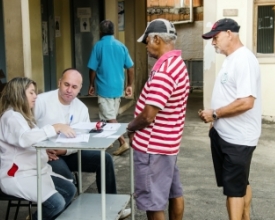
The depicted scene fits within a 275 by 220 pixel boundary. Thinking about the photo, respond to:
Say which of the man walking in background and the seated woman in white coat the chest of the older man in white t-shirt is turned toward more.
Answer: the seated woman in white coat

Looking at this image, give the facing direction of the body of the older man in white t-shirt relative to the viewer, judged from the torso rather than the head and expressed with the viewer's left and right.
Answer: facing to the left of the viewer

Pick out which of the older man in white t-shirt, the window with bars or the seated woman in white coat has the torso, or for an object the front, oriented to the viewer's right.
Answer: the seated woman in white coat

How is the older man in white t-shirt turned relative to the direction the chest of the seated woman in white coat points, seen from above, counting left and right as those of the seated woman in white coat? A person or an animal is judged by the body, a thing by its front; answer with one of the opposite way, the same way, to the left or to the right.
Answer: the opposite way

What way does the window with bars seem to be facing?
toward the camera

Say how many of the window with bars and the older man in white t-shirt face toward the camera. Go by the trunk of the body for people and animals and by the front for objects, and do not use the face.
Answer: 1

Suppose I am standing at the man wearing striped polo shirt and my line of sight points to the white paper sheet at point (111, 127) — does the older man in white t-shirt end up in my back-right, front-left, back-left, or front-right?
back-right

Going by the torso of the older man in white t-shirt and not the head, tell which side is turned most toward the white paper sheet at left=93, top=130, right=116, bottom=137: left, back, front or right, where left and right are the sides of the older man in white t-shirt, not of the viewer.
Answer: front

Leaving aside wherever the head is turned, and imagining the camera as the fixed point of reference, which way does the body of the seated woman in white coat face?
to the viewer's right

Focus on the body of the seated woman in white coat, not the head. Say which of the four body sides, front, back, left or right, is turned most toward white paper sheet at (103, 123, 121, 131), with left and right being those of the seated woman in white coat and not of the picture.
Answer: front

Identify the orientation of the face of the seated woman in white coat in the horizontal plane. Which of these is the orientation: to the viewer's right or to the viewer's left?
to the viewer's right

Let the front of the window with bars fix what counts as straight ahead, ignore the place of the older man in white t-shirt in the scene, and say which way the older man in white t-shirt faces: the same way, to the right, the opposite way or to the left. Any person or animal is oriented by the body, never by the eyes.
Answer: to the right

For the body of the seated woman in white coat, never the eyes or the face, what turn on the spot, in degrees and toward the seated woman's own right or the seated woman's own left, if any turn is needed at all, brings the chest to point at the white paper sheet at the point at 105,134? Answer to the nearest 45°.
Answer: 0° — they already face it

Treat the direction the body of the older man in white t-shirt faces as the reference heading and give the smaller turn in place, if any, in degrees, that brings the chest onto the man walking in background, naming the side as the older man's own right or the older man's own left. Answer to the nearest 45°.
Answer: approximately 45° to the older man's own right

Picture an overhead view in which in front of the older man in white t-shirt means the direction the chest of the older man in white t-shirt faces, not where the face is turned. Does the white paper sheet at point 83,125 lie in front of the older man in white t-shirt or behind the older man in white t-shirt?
in front

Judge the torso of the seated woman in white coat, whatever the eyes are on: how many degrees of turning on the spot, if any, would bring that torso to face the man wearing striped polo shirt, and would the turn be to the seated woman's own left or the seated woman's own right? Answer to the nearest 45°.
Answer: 0° — they already face them
